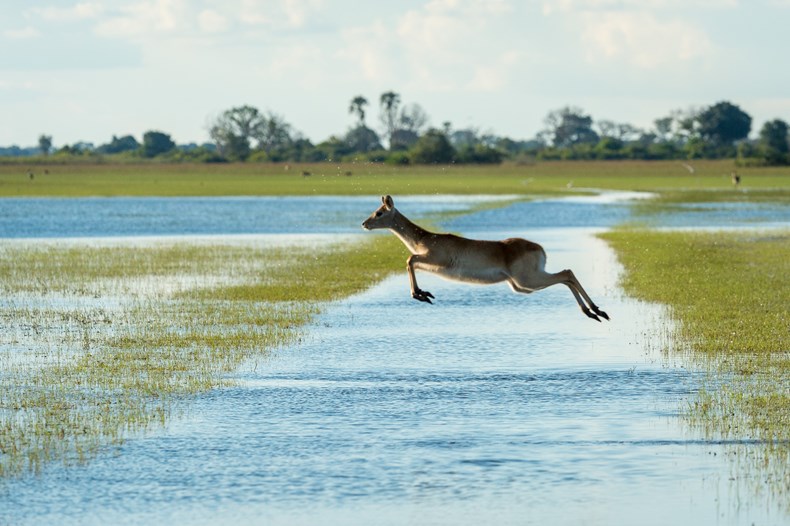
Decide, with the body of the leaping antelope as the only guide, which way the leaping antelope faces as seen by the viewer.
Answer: to the viewer's left
